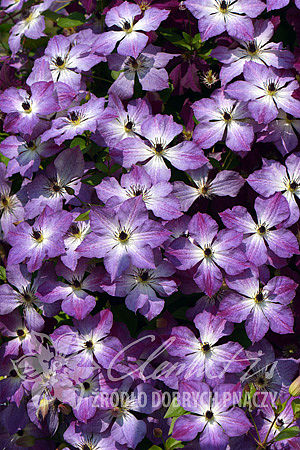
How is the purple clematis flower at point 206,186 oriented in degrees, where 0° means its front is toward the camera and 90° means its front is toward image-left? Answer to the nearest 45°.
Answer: approximately 0°
